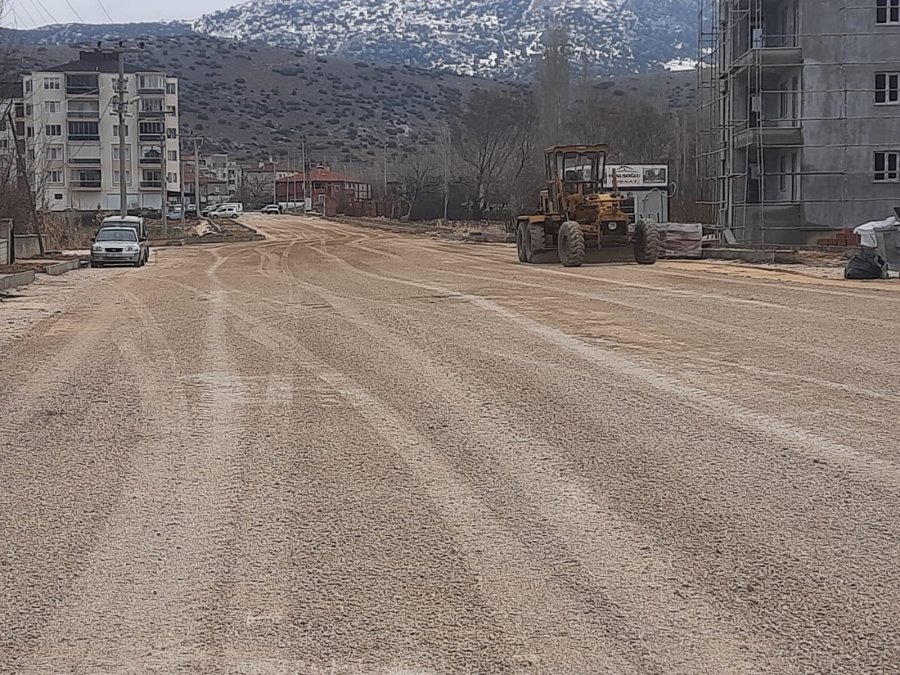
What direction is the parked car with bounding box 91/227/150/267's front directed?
toward the camera

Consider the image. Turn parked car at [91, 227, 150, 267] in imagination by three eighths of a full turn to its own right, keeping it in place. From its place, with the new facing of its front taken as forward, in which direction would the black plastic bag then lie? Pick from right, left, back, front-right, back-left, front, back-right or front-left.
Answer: back

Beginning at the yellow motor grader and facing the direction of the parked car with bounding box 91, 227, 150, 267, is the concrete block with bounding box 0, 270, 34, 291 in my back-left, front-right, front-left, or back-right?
front-left

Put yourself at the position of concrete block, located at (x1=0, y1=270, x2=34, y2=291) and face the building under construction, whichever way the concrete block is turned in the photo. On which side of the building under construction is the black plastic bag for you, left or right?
right

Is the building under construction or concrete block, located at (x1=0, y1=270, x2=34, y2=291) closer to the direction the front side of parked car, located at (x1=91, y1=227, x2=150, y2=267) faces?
the concrete block

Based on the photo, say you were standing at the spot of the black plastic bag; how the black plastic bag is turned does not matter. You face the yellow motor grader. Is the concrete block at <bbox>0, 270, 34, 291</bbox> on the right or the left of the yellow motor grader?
left

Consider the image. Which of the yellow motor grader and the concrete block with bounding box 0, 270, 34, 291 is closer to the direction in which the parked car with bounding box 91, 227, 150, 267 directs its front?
the concrete block

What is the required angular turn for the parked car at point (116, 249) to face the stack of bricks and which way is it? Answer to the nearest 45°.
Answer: approximately 90° to its left

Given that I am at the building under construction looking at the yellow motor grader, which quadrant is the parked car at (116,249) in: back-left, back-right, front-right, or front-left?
front-right

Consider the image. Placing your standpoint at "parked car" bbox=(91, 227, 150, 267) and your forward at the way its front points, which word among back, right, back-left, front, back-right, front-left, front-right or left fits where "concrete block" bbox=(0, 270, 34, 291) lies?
front

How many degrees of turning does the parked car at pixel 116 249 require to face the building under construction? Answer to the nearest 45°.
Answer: approximately 90° to its left

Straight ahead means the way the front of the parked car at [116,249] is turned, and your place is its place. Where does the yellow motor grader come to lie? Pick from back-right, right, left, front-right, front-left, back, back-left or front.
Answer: front-left
